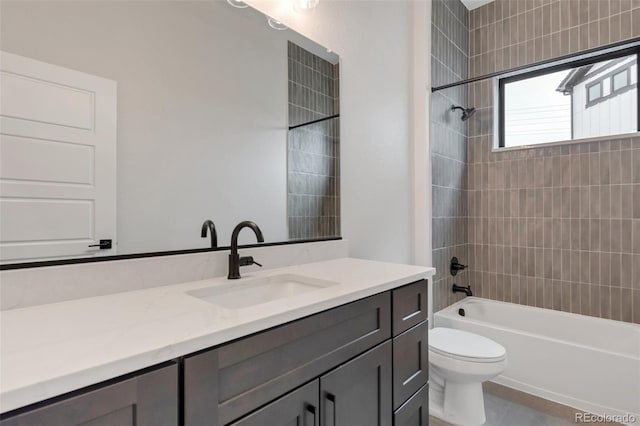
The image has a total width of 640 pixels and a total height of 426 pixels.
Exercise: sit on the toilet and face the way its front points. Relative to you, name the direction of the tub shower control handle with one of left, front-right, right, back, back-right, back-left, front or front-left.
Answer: back-left

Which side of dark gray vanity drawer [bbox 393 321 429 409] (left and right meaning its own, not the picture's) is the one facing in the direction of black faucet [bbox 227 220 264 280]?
right

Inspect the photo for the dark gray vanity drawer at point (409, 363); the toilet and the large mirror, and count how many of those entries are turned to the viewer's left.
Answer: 0

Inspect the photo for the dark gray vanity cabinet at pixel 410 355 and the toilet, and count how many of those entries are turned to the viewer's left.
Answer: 0

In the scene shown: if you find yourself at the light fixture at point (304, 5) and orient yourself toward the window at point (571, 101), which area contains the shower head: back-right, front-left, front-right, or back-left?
front-left

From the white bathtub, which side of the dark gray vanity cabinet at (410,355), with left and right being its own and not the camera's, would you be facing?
left

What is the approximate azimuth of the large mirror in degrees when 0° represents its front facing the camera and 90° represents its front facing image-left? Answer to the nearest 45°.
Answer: approximately 315°

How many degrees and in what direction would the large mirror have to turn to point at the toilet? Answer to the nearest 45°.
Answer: approximately 45° to its left

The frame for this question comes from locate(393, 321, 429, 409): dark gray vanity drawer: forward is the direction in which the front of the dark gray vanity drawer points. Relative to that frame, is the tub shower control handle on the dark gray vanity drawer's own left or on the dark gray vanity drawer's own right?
on the dark gray vanity drawer's own left

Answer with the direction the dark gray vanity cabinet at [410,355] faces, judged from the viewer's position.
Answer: facing the viewer and to the right of the viewer

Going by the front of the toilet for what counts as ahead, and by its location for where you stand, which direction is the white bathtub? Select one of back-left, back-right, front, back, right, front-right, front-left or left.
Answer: left

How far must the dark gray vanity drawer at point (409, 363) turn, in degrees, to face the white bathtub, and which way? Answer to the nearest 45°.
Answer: approximately 90° to its left
